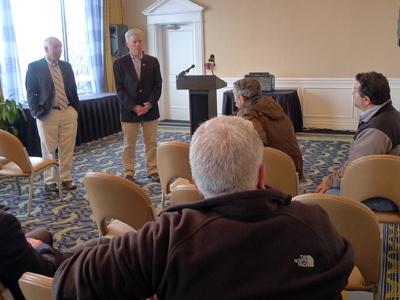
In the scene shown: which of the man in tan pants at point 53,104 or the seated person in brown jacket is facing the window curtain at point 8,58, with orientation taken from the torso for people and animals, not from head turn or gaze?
the seated person in brown jacket

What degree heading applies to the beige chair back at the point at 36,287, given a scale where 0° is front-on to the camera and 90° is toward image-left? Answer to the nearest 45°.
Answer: approximately 225°

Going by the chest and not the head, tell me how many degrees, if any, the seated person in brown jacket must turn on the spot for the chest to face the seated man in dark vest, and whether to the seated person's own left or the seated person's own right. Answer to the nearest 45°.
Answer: approximately 180°

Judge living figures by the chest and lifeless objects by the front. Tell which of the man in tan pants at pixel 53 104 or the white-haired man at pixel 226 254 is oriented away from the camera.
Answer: the white-haired man

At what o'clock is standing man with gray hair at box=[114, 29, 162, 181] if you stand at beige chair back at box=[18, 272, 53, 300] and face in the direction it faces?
The standing man with gray hair is roughly at 11 o'clock from the beige chair back.

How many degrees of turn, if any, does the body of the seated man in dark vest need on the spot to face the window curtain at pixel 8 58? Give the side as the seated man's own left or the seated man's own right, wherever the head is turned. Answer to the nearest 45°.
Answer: approximately 45° to the seated man's own right

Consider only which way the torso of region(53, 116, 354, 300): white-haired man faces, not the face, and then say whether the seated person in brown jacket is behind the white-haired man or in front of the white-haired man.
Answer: in front

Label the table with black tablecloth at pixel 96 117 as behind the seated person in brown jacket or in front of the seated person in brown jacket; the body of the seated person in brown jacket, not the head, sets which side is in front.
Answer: in front

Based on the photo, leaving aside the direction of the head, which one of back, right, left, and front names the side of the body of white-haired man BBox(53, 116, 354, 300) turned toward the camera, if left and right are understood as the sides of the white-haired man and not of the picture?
back

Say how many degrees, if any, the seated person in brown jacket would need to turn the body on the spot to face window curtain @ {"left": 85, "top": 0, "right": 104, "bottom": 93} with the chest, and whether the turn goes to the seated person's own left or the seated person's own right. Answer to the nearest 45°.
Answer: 0° — they already face it

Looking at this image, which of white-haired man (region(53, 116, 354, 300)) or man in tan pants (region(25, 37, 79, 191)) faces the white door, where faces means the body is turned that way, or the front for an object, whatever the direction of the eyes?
the white-haired man

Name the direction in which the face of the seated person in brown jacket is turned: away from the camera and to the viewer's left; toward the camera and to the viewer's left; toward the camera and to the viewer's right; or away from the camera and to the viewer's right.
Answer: away from the camera and to the viewer's left

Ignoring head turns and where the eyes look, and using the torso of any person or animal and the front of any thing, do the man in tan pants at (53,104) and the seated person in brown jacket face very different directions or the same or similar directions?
very different directions

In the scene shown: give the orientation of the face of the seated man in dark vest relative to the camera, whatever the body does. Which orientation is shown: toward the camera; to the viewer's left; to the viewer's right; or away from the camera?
to the viewer's left

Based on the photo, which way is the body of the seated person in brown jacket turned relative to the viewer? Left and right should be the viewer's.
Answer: facing away from the viewer and to the left of the viewer

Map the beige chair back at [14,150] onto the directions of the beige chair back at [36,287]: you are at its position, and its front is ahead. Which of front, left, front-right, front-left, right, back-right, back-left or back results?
front-left

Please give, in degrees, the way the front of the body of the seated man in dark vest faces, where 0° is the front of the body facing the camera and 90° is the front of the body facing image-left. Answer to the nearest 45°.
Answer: approximately 90°
